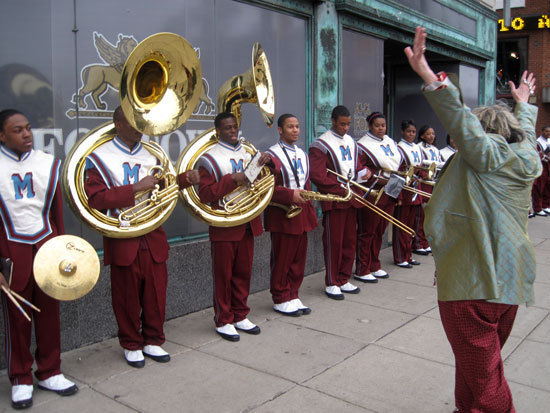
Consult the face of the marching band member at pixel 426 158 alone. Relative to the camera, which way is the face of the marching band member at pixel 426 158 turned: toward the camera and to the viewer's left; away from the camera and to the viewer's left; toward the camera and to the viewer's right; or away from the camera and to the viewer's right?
toward the camera and to the viewer's right

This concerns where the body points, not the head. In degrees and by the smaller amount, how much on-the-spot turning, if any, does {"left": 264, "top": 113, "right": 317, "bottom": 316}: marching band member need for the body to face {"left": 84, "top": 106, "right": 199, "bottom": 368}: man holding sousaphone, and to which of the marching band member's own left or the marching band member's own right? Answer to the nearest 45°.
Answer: approximately 90° to the marching band member's own right

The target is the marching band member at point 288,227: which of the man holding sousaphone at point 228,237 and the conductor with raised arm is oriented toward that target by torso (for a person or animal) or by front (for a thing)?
the conductor with raised arm

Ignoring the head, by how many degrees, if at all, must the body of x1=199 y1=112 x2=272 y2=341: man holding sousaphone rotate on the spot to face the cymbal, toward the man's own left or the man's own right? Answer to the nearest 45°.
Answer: approximately 90° to the man's own right

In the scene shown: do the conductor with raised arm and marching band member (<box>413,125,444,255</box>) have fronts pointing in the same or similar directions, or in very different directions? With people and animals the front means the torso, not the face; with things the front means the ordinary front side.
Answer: very different directions

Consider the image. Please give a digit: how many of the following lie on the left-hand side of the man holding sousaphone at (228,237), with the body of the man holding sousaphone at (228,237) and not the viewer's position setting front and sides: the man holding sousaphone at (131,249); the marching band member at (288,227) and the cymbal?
1

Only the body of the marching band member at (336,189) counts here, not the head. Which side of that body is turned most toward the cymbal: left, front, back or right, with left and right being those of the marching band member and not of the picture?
right

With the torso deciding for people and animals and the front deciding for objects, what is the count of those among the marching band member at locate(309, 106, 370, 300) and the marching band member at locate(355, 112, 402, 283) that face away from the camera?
0

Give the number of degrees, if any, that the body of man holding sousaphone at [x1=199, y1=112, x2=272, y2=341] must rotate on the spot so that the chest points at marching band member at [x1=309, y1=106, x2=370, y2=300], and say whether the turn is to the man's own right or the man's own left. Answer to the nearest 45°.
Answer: approximately 90° to the man's own left

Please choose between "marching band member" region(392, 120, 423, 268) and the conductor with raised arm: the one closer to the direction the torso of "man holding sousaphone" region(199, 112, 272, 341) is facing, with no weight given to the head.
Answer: the conductor with raised arm

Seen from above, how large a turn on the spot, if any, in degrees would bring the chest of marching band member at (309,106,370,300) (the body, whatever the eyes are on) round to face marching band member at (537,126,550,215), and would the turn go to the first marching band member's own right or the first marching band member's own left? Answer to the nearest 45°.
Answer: approximately 90° to the first marching band member's own left

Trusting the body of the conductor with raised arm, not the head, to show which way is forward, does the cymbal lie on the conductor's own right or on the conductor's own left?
on the conductor's own left

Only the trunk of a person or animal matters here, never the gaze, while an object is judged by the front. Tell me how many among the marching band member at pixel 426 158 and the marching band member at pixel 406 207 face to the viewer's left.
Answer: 0

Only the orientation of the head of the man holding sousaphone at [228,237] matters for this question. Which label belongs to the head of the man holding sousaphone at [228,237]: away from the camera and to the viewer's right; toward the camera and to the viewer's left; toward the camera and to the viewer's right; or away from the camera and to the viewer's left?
toward the camera and to the viewer's right

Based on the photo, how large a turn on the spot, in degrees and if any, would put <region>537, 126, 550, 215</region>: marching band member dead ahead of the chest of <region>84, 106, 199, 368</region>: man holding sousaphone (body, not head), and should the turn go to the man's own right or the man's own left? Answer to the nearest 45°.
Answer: approximately 90° to the man's own left

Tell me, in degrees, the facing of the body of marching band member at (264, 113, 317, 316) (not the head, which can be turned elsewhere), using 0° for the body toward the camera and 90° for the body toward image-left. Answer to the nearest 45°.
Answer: approximately 315°
